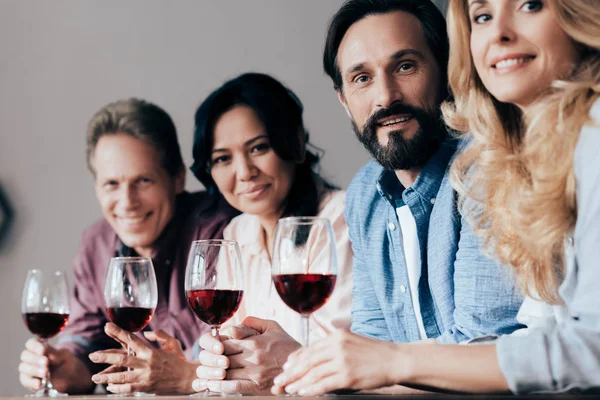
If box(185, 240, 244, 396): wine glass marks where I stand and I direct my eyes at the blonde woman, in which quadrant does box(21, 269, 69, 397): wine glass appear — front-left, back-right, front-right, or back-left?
back-left

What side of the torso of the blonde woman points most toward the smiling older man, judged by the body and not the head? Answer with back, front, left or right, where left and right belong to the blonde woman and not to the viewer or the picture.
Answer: right

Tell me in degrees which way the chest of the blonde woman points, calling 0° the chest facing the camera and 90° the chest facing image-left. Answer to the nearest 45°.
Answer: approximately 45°

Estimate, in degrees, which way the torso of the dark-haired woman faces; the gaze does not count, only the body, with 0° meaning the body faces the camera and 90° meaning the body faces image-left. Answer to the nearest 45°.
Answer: approximately 45°

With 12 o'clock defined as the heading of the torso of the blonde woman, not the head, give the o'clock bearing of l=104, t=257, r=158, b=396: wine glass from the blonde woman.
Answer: The wine glass is roughly at 2 o'clock from the blonde woman.

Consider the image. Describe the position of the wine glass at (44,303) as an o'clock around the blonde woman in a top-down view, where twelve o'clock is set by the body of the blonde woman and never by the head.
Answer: The wine glass is roughly at 2 o'clock from the blonde woman.
